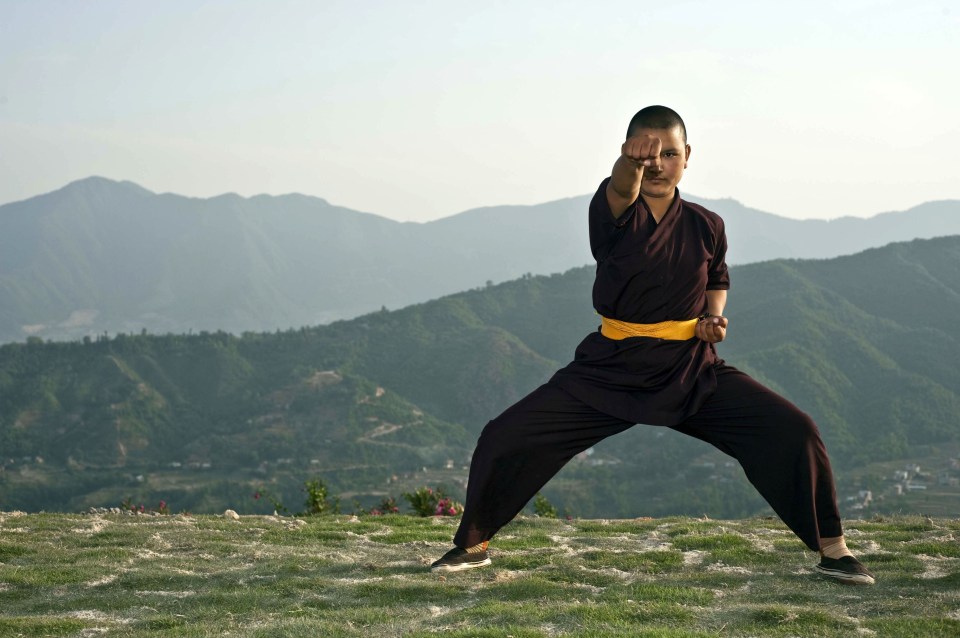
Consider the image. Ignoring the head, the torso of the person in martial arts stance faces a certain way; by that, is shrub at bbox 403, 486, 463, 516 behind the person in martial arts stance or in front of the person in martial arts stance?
behind

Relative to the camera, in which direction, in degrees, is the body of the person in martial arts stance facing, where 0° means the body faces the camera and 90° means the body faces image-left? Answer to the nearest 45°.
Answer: approximately 0°
